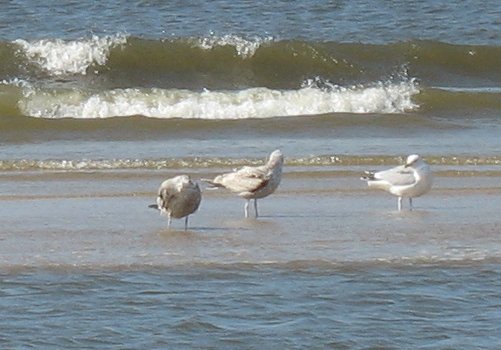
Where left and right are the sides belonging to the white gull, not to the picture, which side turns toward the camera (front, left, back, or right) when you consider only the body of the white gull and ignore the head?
right

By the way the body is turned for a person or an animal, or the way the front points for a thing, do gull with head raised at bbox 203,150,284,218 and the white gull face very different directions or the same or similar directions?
same or similar directions

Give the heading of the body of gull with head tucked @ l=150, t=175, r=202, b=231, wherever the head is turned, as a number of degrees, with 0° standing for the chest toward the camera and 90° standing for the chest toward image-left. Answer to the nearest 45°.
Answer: approximately 315°

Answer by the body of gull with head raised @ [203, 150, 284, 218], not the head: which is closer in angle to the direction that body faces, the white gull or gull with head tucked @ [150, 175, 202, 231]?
the white gull

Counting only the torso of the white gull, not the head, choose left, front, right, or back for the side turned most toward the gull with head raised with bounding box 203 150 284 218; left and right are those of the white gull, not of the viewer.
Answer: back

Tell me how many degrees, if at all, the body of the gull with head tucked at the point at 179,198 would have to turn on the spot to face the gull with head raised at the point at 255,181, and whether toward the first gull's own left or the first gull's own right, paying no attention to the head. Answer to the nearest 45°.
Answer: approximately 90° to the first gull's own left

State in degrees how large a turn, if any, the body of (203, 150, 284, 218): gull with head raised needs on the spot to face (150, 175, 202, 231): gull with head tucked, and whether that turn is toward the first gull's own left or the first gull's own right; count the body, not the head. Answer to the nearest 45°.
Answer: approximately 135° to the first gull's own right

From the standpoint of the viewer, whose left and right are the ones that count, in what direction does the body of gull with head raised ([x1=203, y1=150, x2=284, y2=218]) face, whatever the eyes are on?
facing to the right of the viewer

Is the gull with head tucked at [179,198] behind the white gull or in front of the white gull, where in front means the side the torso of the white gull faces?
behind

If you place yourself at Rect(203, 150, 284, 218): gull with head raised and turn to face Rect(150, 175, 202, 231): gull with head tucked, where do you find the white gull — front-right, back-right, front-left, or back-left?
back-left
